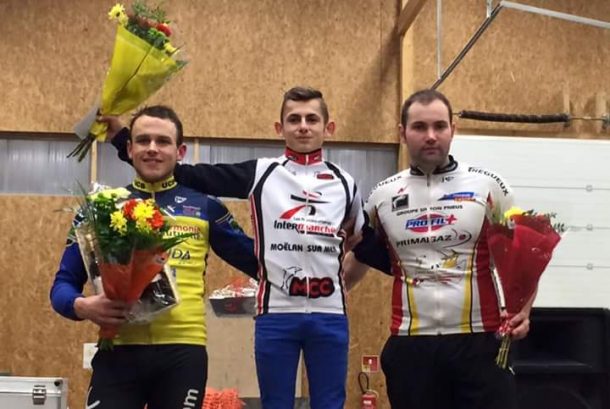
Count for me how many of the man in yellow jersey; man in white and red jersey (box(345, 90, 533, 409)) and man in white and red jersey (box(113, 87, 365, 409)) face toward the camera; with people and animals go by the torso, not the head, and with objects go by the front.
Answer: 3

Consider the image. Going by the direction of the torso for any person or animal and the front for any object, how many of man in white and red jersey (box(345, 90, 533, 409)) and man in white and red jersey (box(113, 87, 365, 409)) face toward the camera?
2

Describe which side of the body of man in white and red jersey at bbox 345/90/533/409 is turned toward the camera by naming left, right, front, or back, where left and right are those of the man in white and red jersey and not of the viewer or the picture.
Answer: front

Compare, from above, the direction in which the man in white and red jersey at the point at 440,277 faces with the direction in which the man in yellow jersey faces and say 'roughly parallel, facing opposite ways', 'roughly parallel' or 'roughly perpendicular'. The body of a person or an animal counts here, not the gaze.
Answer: roughly parallel

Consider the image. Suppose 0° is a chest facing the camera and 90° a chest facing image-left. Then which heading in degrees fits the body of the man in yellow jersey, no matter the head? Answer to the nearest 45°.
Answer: approximately 0°

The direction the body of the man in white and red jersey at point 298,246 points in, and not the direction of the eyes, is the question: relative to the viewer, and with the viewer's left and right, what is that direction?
facing the viewer

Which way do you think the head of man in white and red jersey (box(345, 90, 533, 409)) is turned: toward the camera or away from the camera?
toward the camera

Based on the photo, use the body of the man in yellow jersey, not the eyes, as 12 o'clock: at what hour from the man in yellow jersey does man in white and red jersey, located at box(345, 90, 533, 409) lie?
The man in white and red jersey is roughly at 9 o'clock from the man in yellow jersey.

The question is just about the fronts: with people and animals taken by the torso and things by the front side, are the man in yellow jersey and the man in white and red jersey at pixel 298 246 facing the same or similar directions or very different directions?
same or similar directions

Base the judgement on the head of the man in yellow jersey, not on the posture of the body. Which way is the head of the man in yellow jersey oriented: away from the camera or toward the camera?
toward the camera

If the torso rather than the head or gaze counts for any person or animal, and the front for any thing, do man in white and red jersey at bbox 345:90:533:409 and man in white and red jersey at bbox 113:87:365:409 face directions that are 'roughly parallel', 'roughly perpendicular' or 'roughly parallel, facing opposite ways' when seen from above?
roughly parallel

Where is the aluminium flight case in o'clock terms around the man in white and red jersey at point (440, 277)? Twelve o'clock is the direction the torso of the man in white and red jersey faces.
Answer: The aluminium flight case is roughly at 4 o'clock from the man in white and red jersey.
